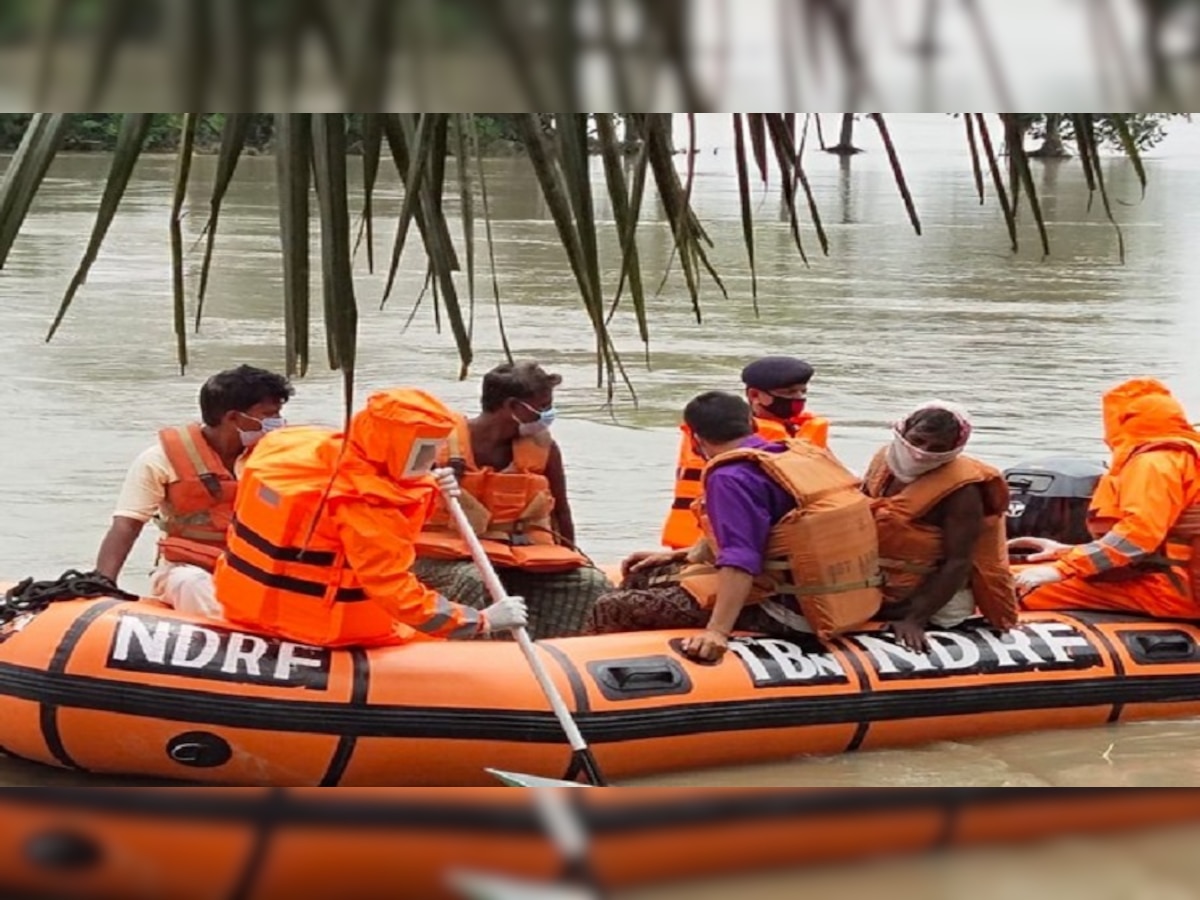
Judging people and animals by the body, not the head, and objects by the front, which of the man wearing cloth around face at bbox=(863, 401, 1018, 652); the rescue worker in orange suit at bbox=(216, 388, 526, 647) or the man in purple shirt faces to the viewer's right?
the rescue worker in orange suit

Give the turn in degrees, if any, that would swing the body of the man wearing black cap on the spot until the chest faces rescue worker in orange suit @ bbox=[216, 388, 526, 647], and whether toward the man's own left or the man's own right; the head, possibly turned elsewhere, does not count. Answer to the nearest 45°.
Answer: approximately 90° to the man's own right

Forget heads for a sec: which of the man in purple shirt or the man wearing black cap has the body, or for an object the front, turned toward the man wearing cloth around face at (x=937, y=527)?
the man wearing black cap

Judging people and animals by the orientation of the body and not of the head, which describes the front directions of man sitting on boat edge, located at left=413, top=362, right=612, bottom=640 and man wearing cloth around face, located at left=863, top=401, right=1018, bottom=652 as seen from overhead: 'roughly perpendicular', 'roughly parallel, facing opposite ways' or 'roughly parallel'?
roughly perpendicular

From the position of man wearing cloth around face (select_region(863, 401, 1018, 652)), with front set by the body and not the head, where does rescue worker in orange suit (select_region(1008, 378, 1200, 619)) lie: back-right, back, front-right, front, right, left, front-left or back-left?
back

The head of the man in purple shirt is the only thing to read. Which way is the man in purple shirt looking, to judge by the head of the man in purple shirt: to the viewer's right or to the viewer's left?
to the viewer's left

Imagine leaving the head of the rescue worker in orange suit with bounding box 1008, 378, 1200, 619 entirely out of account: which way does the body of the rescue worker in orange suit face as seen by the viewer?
to the viewer's left

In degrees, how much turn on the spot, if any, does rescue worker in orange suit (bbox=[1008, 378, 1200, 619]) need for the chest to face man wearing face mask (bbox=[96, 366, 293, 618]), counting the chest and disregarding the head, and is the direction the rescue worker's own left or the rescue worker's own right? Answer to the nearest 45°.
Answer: approximately 45° to the rescue worker's own left

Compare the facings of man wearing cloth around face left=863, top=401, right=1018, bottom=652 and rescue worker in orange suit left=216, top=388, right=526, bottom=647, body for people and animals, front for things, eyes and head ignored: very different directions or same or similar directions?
very different directions

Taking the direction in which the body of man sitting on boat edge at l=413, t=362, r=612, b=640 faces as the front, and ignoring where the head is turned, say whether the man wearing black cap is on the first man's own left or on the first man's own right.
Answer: on the first man's own left

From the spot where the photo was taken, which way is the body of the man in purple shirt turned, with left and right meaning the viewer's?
facing away from the viewer and to the left of the viewer

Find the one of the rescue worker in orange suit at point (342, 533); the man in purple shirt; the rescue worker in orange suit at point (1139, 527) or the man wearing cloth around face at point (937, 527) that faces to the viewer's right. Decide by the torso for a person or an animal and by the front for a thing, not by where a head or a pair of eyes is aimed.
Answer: the rescue worker in orange suit at point (342, 533)
